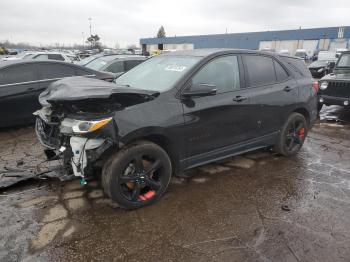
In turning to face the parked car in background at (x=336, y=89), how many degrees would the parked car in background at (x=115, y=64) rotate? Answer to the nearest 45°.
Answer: approximately 90° to its left

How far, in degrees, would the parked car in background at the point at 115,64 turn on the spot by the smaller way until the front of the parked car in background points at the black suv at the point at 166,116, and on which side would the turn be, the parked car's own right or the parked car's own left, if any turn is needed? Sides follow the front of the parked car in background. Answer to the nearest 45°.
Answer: approximately 45° to the parked car's own left

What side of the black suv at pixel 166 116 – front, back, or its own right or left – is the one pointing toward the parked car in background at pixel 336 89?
back

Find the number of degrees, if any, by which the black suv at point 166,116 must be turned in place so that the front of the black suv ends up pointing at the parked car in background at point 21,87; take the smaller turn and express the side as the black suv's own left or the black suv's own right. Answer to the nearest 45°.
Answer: approximately 90° to the black suv's own right

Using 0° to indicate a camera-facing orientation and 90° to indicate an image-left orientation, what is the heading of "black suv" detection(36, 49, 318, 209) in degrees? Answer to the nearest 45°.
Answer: approximately 45°
